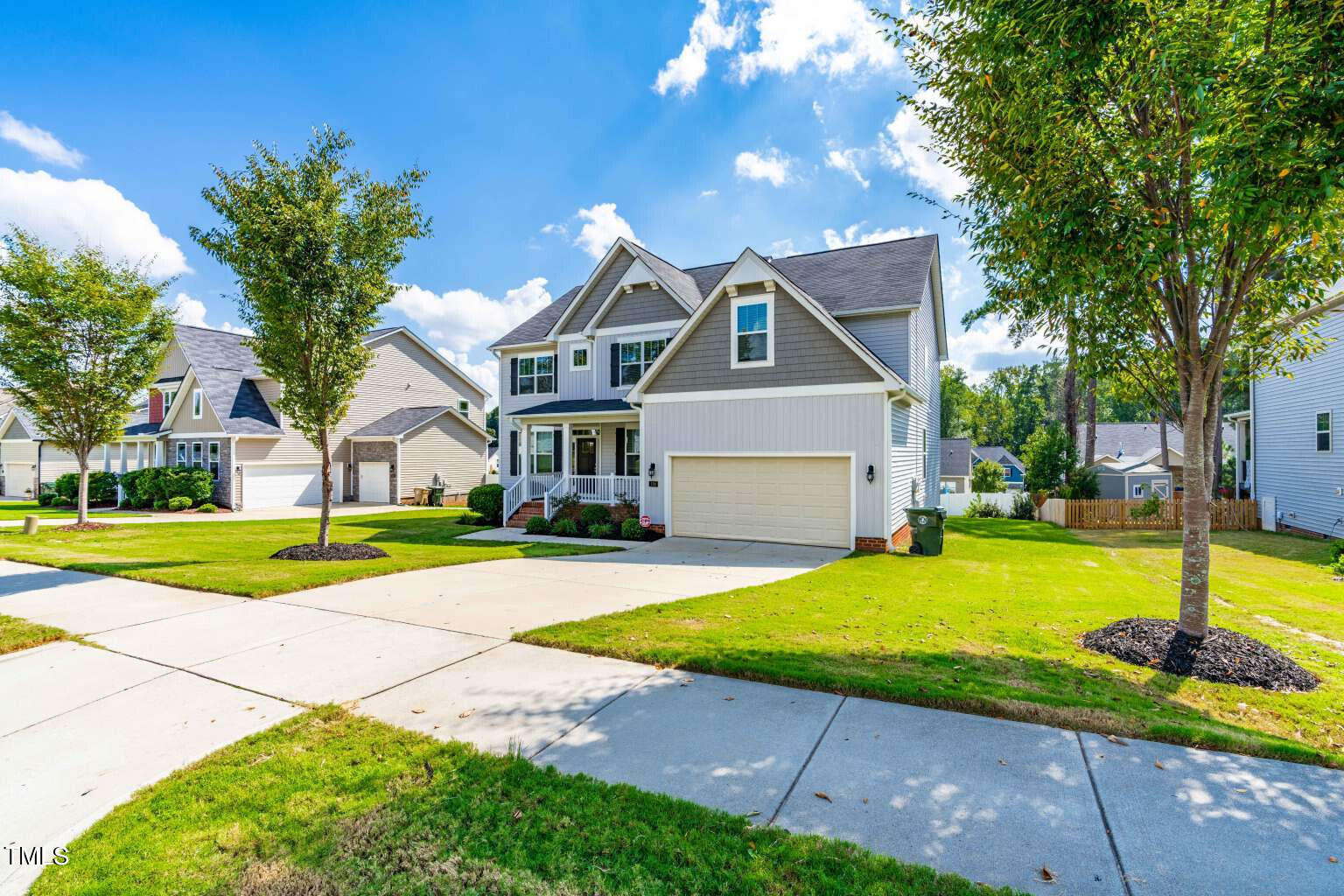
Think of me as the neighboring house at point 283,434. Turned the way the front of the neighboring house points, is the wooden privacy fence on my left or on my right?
on my left

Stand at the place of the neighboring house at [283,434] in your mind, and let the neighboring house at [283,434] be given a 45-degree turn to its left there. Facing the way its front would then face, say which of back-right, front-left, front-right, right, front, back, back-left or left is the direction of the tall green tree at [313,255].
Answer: front

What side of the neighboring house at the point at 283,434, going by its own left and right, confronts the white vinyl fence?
left

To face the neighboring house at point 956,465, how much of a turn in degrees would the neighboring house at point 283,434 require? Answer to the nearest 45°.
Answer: approximately 135° to its left

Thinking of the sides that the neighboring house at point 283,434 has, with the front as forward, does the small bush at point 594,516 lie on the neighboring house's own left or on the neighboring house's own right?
on the neighboring house's own left

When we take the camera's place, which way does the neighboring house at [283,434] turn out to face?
facing the viewer and to the left of the viewer

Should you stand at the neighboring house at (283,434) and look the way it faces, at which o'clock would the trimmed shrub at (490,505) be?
The trimmed shrub is roughly at 10 o'clock from the neighboring house.

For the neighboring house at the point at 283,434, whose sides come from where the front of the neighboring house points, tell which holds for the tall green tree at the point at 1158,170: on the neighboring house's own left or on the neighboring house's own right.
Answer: on the neighboring house's own left

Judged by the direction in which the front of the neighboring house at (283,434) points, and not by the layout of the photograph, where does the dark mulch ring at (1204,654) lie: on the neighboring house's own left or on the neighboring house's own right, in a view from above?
on the neighboring house's own left
